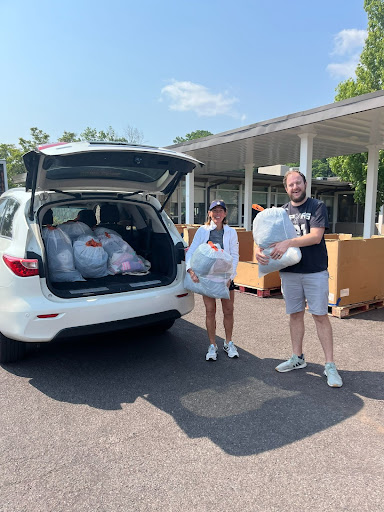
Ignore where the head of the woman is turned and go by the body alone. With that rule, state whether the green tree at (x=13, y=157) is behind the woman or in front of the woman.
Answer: behind

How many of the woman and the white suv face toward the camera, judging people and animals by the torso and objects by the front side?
1

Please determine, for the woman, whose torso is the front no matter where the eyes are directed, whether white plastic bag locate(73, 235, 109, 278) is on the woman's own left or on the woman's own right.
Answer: on the woman's own right

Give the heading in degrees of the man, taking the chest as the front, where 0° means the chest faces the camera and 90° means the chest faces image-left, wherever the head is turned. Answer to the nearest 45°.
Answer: approximately 45°

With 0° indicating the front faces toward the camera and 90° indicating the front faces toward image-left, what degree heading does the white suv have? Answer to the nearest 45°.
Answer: approximately 135°

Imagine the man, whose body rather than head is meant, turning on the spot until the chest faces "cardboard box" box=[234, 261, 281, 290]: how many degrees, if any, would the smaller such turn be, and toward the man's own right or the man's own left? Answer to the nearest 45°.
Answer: approximately 135° to the man's own right

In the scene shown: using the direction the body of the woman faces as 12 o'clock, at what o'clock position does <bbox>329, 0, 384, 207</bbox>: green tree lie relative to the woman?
The green tree is roughly at 7 o'clock from the woman.

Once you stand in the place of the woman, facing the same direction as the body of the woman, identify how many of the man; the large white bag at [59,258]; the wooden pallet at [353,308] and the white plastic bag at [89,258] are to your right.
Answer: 2

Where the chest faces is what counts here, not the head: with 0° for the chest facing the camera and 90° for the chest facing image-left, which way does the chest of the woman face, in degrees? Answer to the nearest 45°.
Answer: approximately 0°

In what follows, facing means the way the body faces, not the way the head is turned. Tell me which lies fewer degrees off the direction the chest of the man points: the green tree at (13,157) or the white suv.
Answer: the white suv

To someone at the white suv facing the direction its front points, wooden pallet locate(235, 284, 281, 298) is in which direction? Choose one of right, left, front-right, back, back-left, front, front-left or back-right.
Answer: right
